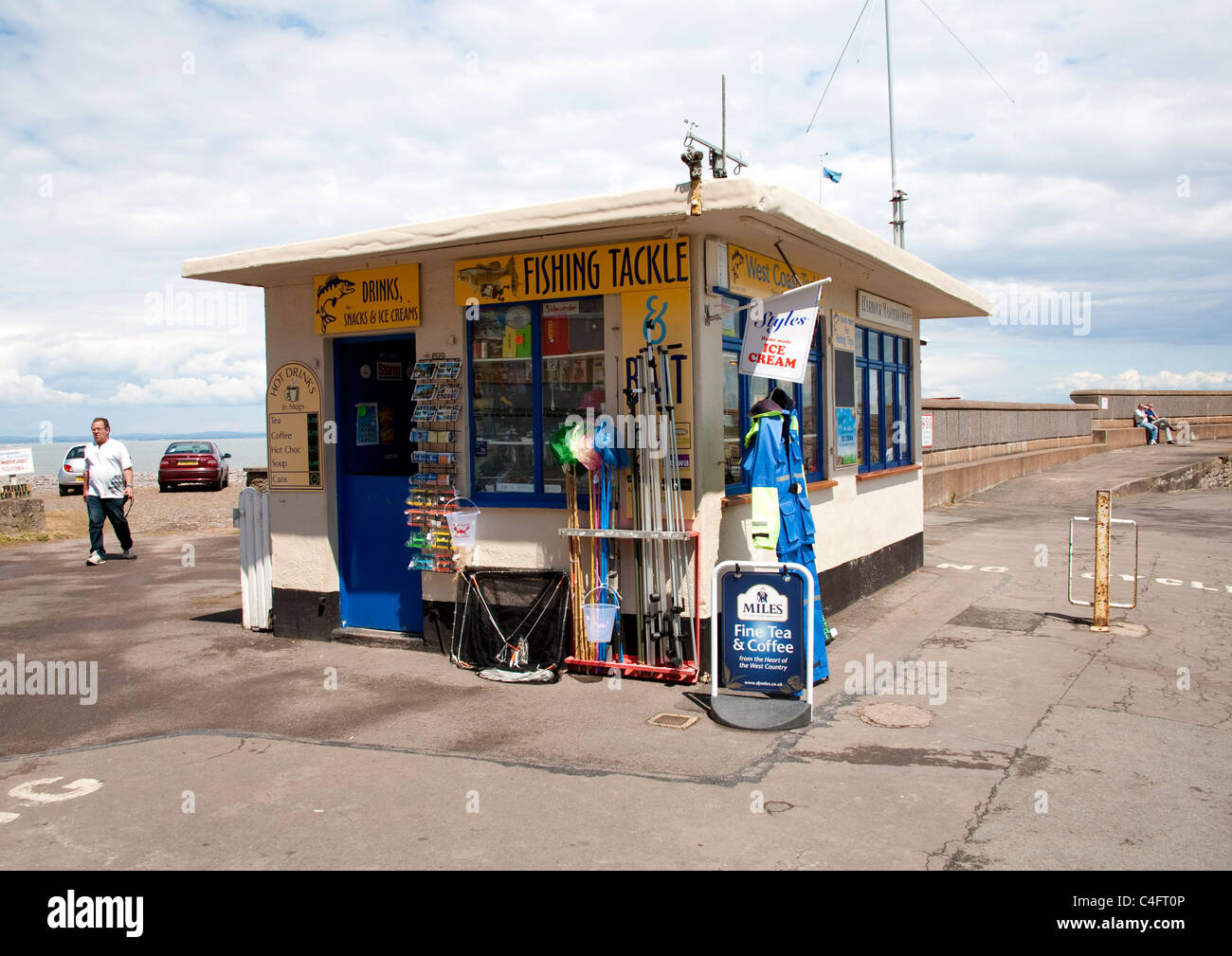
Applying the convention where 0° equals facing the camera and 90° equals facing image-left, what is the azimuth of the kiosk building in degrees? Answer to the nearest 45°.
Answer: approximately 45°

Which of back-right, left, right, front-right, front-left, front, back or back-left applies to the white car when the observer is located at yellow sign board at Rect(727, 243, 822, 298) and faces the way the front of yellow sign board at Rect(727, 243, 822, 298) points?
back

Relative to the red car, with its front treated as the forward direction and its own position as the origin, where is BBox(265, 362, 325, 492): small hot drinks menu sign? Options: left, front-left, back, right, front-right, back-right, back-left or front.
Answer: back

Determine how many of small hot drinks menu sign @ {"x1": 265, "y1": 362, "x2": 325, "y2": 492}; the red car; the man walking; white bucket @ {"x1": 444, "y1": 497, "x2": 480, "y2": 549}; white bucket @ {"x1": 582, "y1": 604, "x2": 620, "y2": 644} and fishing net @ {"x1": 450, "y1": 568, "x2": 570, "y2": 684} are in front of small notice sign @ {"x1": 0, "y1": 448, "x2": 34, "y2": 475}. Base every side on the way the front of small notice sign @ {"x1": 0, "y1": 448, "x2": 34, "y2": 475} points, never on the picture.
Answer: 5

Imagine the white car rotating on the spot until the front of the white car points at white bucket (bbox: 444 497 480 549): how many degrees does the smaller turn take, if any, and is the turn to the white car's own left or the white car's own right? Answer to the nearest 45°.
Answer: approximately 180°

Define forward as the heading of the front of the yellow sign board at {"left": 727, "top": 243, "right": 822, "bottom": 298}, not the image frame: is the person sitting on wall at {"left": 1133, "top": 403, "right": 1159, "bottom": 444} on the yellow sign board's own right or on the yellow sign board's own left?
on the yellow sign board's own left

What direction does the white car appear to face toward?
away from the camera

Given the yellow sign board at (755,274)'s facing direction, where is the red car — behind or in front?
behind

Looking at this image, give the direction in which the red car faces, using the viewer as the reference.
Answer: facing away from the viewer

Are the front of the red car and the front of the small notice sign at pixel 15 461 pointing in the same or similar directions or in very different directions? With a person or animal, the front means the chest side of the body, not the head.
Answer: very different directions

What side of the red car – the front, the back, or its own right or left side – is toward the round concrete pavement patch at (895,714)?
back

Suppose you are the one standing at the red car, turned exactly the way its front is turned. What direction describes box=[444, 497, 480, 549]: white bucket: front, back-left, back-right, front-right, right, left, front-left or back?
back

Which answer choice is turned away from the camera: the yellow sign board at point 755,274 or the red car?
the red car

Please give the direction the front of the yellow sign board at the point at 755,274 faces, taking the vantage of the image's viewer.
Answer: facing the viewer and to the right of the viewer

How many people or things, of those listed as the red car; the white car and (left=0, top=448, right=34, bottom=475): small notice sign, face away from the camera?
2

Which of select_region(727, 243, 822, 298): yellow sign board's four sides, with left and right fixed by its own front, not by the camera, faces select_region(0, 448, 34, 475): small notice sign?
back
